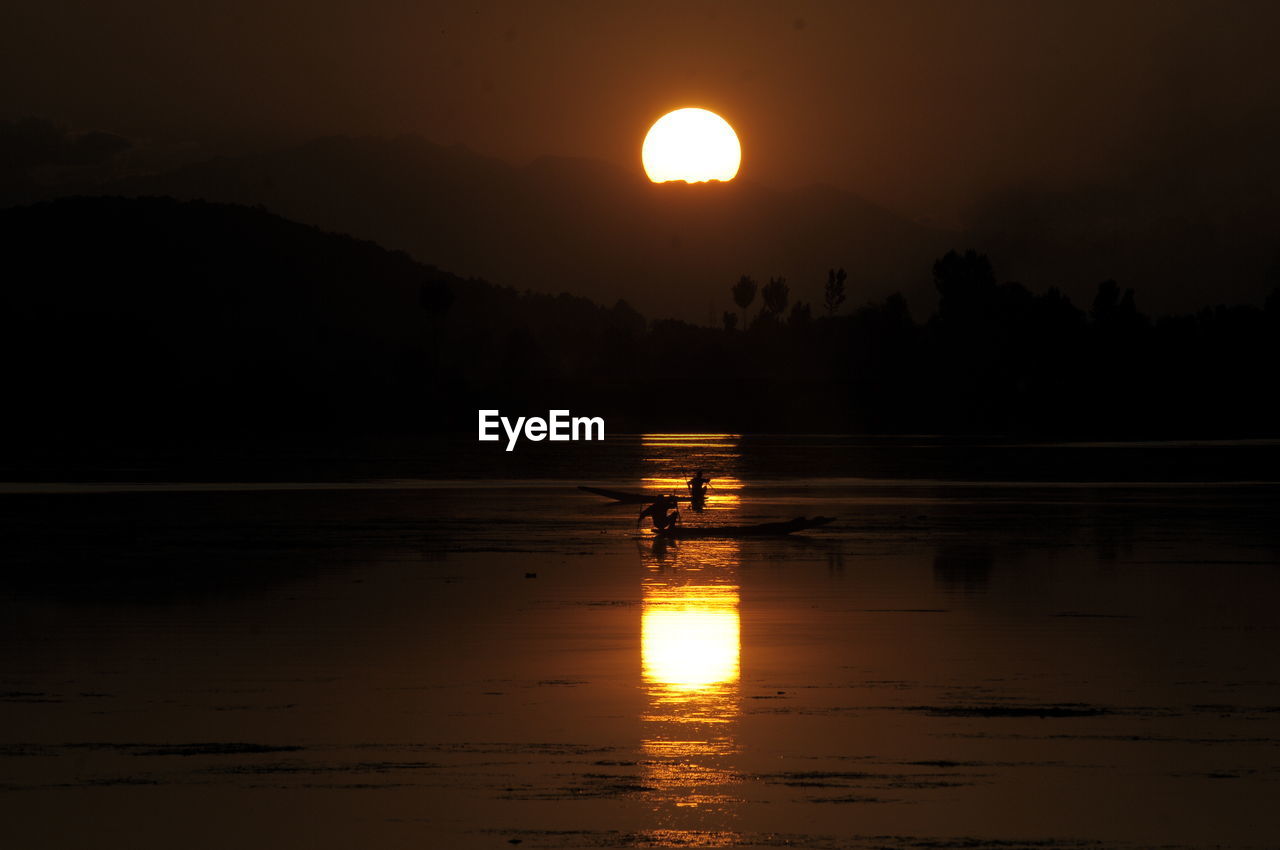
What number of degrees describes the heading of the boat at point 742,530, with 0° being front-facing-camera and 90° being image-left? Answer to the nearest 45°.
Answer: approximately 270°
